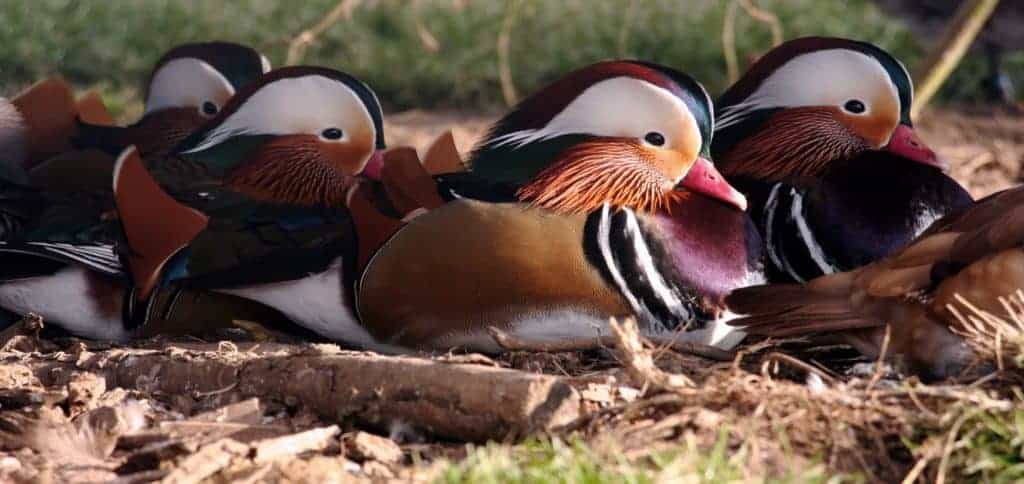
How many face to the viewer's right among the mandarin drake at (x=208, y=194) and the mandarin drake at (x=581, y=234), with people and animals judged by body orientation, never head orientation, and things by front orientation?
2

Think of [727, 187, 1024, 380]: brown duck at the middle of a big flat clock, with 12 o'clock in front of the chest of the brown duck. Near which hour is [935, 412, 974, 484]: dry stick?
The dry stick is roughly at 3 o'clock from the brown duck.

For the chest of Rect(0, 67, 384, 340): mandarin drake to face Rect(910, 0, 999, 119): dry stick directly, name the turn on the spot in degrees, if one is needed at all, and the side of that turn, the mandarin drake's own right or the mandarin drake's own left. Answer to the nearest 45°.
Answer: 0° — it already faces it

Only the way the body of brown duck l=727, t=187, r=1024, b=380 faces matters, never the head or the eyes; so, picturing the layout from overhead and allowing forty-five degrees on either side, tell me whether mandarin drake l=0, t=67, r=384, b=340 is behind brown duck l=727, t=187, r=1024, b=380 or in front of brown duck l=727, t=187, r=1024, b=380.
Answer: behind

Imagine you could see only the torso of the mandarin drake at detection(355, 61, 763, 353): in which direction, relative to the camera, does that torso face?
to the viewer's right

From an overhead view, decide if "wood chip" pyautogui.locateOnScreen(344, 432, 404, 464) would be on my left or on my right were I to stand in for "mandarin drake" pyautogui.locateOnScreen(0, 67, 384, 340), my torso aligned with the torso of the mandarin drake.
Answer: on my right

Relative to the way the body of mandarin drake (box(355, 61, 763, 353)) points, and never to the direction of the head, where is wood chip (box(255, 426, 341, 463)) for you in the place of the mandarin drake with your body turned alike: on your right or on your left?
on your right

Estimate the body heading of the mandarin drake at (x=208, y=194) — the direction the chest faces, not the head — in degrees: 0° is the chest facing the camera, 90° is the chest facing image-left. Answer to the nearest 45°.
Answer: approximately 270°

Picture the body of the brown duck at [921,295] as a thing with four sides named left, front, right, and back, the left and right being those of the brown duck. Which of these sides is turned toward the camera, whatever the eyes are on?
right

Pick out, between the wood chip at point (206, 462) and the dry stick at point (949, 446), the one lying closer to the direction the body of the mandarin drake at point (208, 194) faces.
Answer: the dry stick

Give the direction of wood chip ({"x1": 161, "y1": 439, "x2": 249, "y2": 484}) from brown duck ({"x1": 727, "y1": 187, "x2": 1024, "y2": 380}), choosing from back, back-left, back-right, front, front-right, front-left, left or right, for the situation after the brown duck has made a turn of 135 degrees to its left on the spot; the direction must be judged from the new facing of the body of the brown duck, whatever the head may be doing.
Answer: left

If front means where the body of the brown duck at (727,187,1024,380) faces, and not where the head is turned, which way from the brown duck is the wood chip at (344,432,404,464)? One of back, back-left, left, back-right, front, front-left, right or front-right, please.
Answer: back-right

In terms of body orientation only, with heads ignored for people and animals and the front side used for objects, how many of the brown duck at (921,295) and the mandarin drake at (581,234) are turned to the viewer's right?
2

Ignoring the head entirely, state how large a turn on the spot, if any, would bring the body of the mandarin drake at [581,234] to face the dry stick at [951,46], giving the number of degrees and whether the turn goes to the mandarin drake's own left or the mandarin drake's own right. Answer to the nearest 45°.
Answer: approximately 45° to the mandarin drake's own left
